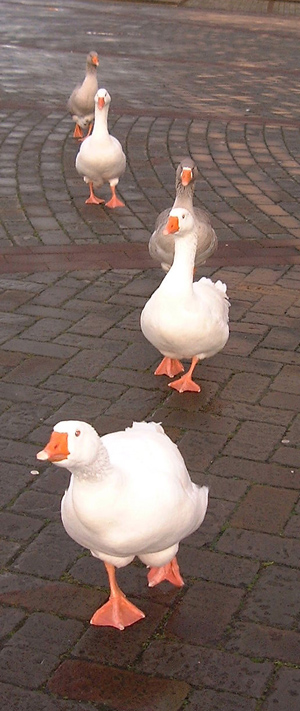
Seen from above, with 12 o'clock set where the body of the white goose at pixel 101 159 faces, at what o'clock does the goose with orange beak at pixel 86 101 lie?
The goose with orange beak is roughly at 6 o'clock from the white goose.

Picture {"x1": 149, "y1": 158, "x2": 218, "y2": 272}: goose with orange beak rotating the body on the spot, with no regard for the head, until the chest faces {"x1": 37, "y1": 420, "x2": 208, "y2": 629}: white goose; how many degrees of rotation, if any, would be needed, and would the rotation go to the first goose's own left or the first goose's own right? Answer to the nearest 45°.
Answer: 0° — it already faces it

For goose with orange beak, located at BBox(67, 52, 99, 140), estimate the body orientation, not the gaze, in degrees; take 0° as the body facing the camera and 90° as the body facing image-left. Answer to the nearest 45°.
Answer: approximately 315°

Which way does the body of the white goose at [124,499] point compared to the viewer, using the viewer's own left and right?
facing the viewer and to the left of the viewer

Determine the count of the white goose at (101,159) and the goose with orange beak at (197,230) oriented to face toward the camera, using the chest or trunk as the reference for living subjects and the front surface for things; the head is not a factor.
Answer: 2

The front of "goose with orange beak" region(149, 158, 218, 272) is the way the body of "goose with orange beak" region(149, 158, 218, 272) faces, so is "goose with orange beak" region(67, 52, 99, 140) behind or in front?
behind

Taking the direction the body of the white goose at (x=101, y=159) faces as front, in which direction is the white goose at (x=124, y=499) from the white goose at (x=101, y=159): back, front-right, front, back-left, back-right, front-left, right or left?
front

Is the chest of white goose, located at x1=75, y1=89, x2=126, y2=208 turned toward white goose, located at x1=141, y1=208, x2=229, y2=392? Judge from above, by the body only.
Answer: yes

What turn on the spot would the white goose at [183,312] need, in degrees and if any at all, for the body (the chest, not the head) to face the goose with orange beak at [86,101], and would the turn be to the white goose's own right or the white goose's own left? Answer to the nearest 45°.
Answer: approximately 135° to the white goose's own right

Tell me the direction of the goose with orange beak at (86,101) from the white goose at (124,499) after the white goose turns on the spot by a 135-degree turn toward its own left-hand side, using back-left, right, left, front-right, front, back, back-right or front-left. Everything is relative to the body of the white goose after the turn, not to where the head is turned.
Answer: left

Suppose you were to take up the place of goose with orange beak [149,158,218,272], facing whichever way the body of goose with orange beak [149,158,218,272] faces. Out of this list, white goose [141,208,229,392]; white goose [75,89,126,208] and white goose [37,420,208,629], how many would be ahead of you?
2

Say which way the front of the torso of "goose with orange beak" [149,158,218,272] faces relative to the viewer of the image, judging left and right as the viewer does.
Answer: facing the viewer

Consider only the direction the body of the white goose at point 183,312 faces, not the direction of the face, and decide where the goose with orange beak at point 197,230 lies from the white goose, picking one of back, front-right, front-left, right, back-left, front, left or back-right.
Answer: back-right

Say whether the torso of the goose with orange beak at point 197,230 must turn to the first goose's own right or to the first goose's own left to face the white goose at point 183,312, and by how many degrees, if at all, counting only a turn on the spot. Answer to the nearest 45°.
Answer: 0° — it already faces it

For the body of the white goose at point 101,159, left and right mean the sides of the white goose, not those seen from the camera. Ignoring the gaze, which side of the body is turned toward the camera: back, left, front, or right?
front

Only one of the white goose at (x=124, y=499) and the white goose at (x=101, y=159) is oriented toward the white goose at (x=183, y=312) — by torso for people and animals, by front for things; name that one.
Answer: the white goose at (x=101, y=159)
